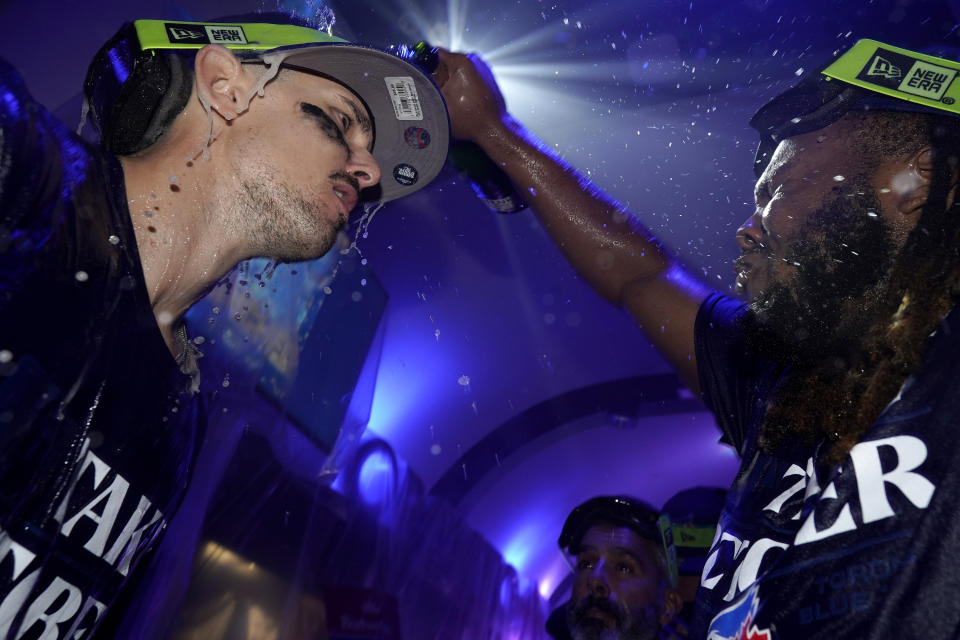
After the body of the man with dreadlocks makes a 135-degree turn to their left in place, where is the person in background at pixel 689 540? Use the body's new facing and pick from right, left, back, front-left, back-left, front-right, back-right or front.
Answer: left

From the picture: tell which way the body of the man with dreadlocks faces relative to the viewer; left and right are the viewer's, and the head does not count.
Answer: facing the viewer and to the left of the viewer

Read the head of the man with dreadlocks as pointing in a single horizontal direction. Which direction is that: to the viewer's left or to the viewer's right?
to the viewer's left

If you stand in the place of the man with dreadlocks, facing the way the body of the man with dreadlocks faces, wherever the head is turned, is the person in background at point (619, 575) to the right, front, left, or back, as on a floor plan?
right
